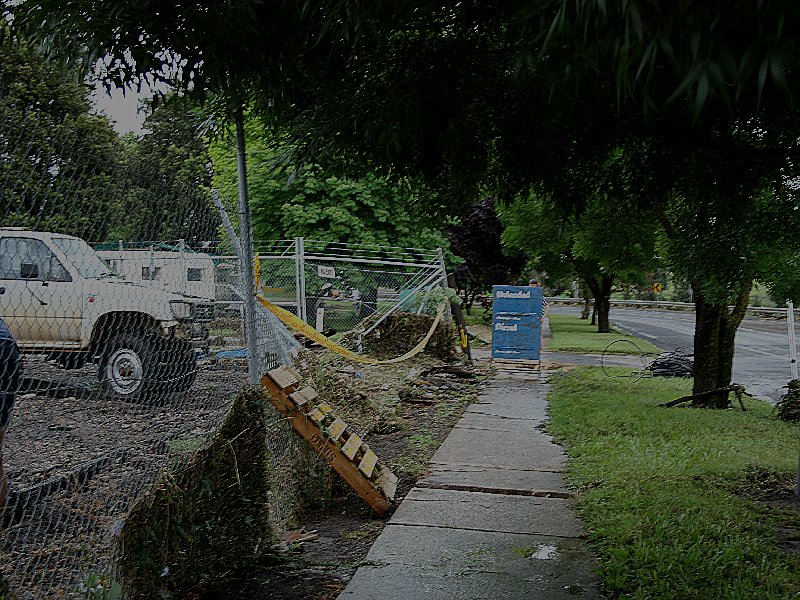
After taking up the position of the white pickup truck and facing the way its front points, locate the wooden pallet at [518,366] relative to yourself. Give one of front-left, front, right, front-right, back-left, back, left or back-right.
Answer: left

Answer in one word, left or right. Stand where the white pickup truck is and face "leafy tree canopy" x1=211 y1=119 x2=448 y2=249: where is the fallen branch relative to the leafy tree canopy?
right

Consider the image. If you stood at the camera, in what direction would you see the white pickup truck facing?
facing the viewer and to the right of the viewer

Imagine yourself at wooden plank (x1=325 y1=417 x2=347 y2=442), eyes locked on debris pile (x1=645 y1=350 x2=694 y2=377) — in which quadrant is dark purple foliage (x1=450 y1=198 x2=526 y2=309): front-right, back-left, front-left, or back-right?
front-left

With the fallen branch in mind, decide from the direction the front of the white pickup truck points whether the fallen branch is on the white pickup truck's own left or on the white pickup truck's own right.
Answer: on the white pickup truck's own left

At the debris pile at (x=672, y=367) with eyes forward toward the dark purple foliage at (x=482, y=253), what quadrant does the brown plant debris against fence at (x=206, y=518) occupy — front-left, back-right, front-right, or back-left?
back-left
